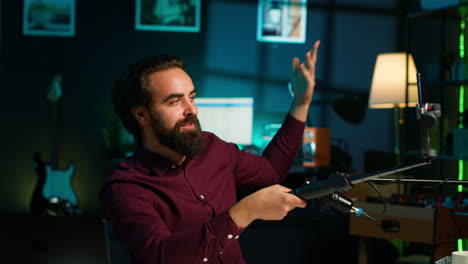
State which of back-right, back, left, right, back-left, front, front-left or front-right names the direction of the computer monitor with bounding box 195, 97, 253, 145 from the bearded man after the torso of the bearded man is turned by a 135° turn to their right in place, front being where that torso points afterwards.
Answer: right

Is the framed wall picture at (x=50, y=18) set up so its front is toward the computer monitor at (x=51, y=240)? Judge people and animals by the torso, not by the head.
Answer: yes

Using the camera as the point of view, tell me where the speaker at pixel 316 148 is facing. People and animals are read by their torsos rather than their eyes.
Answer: facing the viewer and to the left of the viewer

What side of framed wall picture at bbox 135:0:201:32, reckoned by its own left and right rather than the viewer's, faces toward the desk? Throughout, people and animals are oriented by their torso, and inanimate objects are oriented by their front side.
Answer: front

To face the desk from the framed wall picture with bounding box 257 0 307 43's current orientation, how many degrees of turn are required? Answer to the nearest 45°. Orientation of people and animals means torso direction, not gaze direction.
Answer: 0° — it already faces it

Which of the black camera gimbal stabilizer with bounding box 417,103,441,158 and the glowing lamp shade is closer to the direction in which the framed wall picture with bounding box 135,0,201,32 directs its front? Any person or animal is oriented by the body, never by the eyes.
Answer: the black camera gimbal stabilizer

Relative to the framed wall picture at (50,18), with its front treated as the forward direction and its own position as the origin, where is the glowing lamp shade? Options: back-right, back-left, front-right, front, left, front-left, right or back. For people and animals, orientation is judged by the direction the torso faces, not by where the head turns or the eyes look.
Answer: front-left

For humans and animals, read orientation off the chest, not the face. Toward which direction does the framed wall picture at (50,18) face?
toward the camera

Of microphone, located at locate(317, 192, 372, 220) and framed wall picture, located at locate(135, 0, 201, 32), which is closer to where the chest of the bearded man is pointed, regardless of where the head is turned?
the microphone

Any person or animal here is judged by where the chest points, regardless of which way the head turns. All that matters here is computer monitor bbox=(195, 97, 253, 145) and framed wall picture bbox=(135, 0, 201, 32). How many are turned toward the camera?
2

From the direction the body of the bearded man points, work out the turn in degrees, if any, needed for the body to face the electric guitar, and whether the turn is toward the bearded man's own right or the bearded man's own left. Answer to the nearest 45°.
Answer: approximately 135° to the bearded man's own left

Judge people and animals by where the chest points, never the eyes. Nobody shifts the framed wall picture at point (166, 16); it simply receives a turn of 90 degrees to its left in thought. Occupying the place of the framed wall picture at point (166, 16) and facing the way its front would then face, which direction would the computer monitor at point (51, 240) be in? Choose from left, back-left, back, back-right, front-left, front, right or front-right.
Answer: right

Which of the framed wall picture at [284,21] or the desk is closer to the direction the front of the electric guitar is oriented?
the desk

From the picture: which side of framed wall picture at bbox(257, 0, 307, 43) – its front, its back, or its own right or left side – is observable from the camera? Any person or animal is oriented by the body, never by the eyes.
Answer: front
